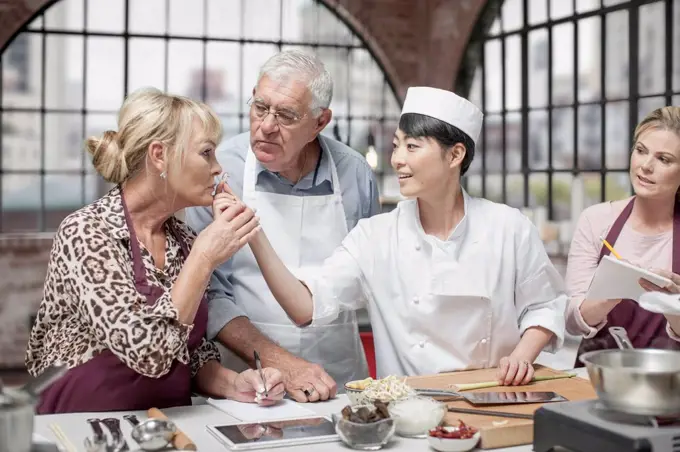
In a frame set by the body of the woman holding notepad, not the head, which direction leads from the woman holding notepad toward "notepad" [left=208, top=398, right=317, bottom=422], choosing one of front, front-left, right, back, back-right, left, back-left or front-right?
front-right

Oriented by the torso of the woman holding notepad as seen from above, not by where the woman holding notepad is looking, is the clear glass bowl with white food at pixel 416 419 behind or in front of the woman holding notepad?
in front

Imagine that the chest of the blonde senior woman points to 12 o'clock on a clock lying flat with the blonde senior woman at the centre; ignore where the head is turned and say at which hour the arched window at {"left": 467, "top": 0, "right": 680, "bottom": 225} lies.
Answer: The arched window is roughly at 9 o'clock from the blonde senior woman.

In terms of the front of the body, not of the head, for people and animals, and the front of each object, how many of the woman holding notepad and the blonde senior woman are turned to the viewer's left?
0

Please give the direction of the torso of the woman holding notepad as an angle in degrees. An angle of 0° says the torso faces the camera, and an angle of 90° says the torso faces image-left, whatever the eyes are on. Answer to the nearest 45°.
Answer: approximately 0°

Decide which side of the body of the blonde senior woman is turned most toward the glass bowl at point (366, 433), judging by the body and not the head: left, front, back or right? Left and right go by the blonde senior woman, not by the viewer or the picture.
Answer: front

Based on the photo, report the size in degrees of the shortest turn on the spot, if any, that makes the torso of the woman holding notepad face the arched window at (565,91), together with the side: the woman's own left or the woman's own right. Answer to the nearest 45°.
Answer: approximately 180°

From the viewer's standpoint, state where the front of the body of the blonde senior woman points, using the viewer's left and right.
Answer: facing the viewer and to the right of the viewer

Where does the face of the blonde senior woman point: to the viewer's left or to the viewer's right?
to the viewer's right

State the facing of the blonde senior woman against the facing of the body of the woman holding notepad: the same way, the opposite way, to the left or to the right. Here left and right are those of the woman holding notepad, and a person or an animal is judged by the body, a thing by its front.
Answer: to the left
